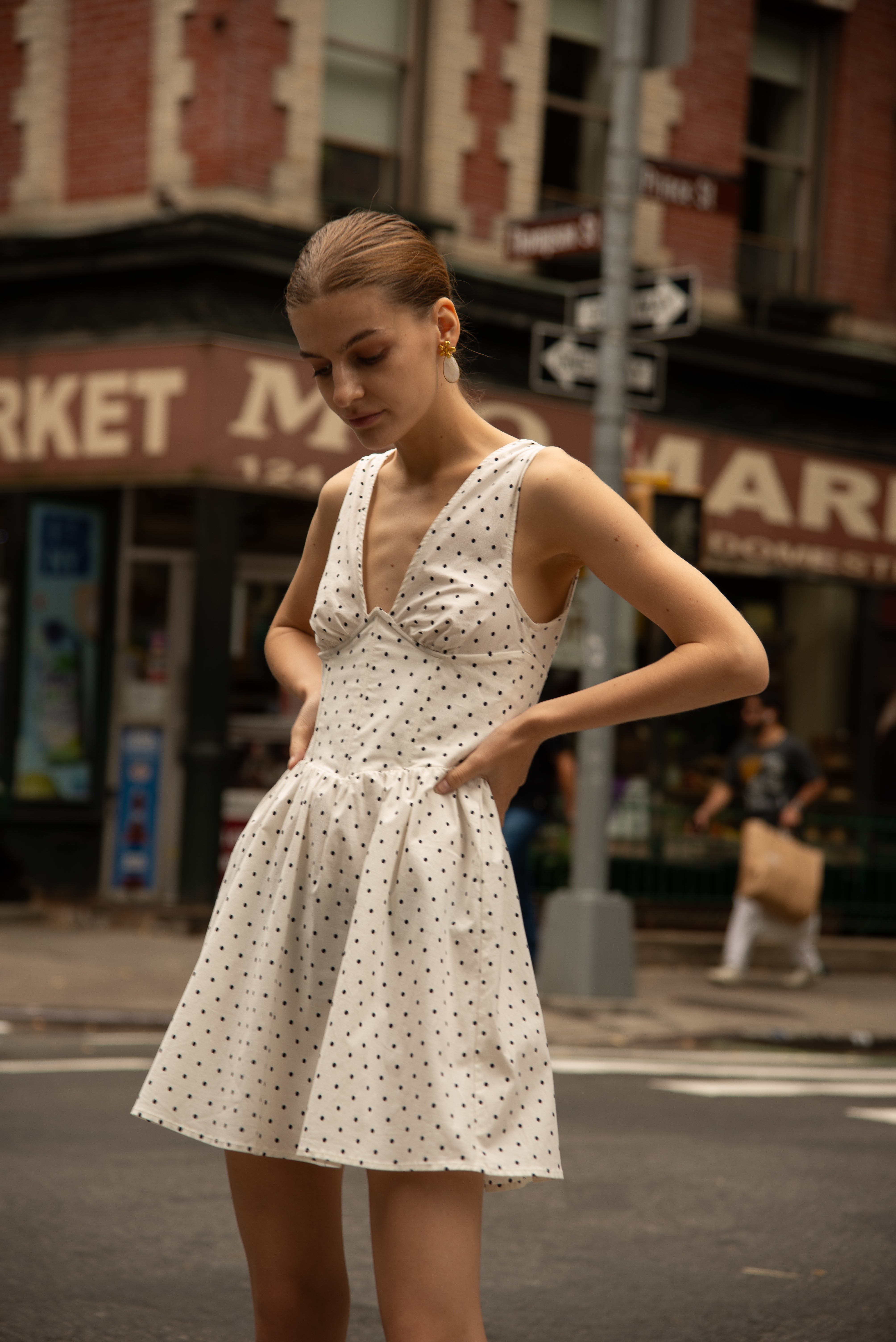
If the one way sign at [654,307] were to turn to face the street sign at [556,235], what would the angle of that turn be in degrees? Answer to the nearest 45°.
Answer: approximately 135° to its right

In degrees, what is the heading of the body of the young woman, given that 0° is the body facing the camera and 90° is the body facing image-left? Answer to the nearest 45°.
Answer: approximately 45°

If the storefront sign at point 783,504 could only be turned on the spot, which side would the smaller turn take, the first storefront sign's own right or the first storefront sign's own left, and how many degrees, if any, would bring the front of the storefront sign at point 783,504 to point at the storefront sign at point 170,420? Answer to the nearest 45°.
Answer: approximately 90° to the first storefront sign's own right

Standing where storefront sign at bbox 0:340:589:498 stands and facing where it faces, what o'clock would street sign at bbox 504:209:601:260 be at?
The street sign is roughly at 10 o'clock from the storefront sign.

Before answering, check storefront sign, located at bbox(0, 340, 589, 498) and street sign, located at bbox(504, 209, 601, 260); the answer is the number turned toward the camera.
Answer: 2

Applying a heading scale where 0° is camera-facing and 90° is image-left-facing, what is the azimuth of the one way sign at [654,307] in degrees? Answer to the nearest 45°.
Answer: approximately 0°
